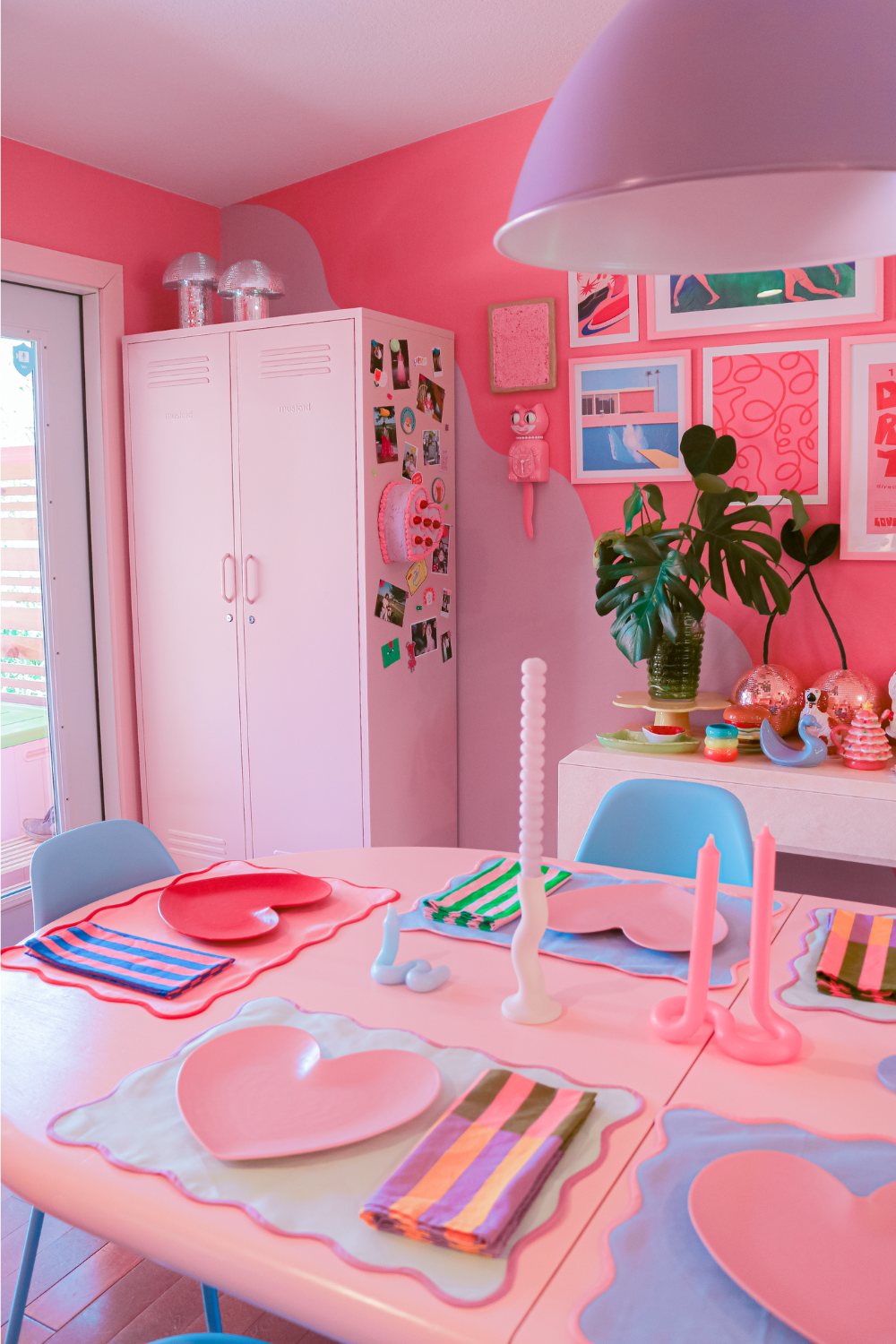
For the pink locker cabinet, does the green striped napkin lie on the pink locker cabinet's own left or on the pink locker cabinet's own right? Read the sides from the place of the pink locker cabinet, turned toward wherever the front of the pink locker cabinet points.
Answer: on the pink locker cabinet's own left

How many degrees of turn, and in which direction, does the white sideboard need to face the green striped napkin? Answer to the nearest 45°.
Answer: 0° — it already faces it

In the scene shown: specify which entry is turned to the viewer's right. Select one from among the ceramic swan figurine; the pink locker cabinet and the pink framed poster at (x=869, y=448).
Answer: the ceramic swan figurine

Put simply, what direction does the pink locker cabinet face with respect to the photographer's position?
facing the viewer and to the left of the viewer

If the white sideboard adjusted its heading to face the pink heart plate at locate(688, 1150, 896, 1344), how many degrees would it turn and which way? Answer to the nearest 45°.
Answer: approximately 45° to its left

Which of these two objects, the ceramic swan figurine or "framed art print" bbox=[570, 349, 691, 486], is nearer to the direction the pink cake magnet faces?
the ceramic swan figurine

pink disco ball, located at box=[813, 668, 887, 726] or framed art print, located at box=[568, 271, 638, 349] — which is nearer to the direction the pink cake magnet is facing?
the pink disco ball

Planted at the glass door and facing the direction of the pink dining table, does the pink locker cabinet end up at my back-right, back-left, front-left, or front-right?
front-left

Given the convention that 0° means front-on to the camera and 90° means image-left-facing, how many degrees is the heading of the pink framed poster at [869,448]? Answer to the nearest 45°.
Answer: approximately 45°

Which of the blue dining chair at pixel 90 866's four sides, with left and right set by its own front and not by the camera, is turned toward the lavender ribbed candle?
front

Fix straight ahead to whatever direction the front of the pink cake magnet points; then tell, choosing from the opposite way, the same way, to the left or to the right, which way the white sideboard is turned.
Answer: to the right
